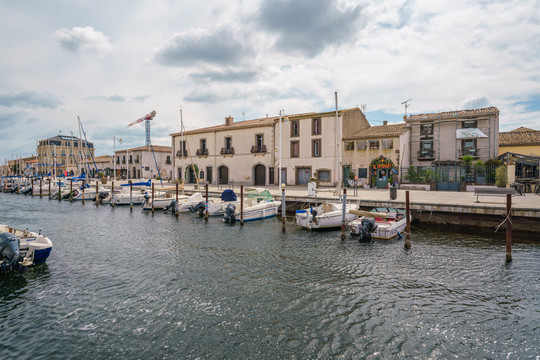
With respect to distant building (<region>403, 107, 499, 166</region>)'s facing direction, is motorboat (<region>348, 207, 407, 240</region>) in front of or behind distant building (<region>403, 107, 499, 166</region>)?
in front

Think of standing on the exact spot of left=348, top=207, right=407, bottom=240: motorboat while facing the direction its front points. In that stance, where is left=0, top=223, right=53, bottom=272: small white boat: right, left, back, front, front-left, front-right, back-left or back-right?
back

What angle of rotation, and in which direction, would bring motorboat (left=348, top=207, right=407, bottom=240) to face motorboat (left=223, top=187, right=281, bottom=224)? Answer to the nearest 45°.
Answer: approximately 90° to its left

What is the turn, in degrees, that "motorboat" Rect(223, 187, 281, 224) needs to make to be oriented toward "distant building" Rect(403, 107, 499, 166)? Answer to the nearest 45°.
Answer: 0° — it already faces it

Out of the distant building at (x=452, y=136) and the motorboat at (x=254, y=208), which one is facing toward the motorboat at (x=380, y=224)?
the distant building

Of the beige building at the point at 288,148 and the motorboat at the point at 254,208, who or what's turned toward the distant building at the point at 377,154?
the motorboat

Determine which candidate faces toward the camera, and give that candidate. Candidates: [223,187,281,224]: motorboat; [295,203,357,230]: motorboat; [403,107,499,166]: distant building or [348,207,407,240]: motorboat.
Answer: the distant building

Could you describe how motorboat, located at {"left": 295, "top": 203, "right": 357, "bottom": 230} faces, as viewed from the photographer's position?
facing away from the viewer and to the right of the viewer

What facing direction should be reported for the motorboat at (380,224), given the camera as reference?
facing away from the viewer and to the right of the viewer

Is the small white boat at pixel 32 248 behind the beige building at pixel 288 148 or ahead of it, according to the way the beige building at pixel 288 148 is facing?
ahead

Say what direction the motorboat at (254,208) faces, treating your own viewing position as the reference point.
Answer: facing away from the viewer and to the right of the viewer

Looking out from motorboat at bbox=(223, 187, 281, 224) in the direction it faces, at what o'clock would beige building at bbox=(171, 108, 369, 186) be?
The beige building is roughly at 11 o'clock from the motorboat.

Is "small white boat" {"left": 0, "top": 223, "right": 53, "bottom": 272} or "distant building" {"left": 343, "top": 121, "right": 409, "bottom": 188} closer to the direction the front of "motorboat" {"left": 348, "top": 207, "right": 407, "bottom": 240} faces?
the distant building

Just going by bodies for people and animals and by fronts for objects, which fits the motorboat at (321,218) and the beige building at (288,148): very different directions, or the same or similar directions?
very different directions

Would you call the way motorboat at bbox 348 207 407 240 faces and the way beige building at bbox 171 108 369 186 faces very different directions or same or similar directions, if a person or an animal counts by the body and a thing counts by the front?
very different directions

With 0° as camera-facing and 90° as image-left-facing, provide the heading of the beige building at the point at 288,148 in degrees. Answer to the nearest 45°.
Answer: approximately 45°
